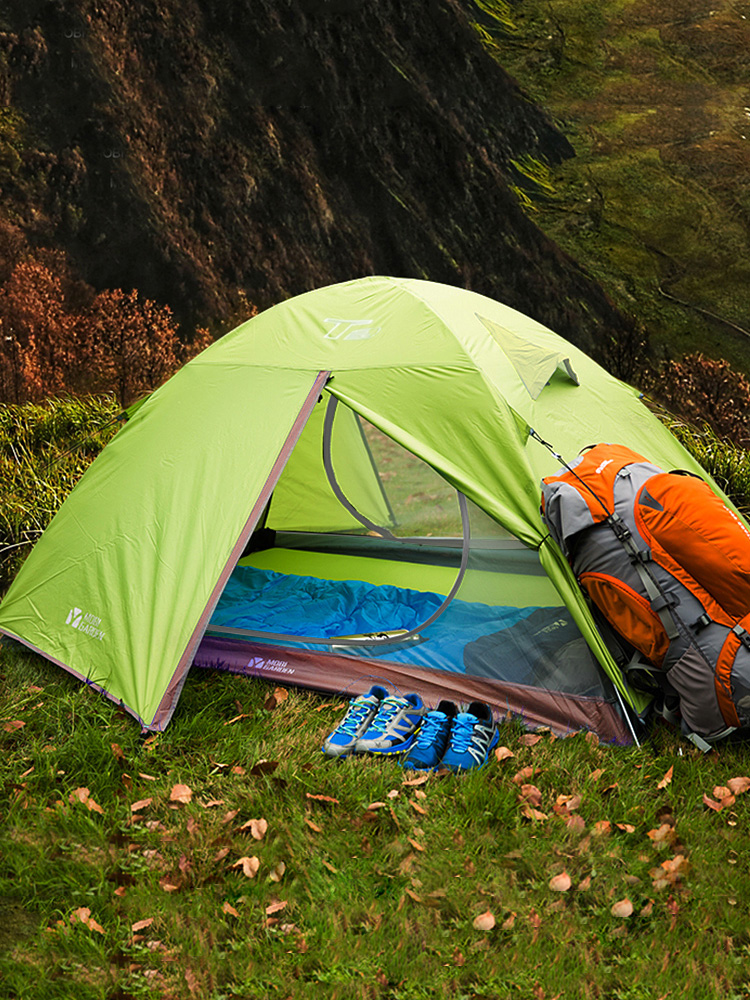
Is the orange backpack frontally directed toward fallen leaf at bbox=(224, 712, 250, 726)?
no

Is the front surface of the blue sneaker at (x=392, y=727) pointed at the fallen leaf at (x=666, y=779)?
no

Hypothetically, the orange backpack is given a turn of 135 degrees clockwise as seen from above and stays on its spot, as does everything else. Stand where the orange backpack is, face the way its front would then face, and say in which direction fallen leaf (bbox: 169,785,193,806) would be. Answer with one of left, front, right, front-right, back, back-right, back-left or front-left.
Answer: front-left

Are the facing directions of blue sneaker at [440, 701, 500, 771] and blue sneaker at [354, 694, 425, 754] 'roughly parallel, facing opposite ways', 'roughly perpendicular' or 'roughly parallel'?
roughly parallel

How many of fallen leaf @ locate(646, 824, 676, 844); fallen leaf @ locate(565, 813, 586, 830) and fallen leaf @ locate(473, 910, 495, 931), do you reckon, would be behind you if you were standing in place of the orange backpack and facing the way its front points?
0

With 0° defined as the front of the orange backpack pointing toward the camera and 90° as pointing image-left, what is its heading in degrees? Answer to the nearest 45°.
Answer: approximately 315°

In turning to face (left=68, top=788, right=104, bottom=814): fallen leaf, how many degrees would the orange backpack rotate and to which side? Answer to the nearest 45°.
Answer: approximately 90° to its right

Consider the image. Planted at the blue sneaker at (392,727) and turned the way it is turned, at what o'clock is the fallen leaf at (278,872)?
The fallen leaf is roughly at 11 o'clock from the blue sneaker.

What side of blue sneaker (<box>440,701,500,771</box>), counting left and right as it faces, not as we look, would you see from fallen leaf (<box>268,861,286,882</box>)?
front

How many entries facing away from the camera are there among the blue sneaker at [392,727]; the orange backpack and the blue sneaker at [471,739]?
0

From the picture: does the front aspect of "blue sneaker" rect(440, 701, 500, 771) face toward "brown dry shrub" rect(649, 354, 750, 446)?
no

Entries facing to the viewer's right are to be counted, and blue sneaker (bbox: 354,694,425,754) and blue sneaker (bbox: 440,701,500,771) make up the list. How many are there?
0

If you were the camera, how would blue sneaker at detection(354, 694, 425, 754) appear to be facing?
facing the viewer and to the left of the viewer
